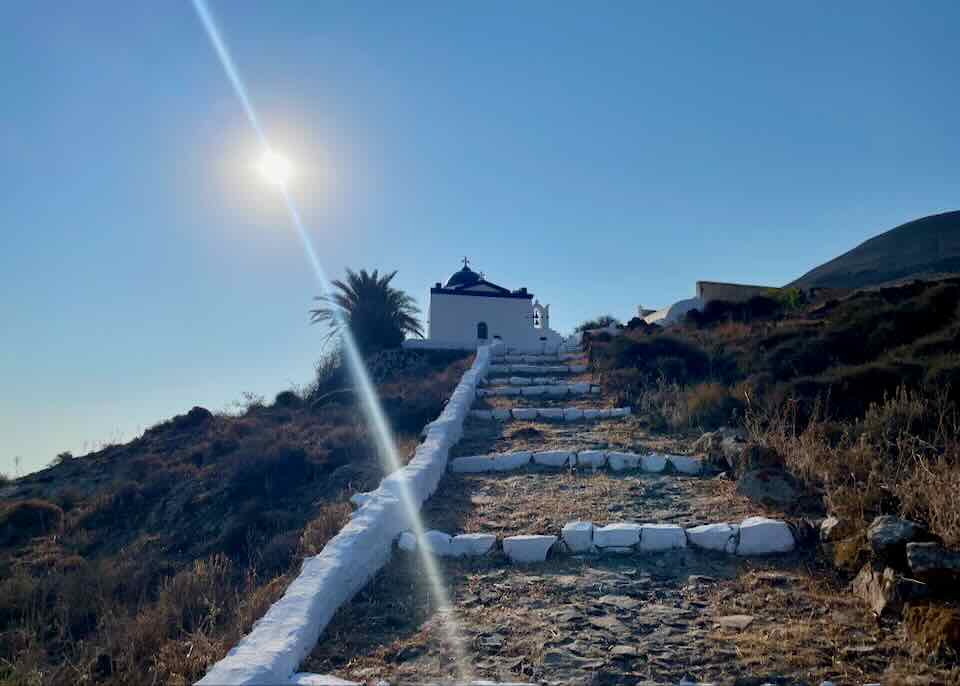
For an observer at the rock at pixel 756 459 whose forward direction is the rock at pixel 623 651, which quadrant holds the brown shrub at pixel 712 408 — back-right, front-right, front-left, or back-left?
back-right

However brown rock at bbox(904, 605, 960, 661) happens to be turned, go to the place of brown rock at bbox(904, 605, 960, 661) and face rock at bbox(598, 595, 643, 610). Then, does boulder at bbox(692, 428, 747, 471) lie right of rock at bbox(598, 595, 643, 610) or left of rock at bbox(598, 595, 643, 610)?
right

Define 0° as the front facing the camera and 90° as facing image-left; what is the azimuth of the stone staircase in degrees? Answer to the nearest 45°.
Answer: approximately 0°
